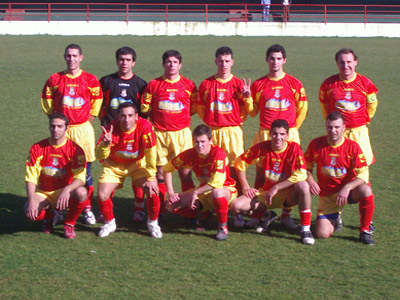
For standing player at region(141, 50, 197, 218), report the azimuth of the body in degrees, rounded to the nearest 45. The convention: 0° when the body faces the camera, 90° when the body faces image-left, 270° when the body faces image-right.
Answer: approximately 0°

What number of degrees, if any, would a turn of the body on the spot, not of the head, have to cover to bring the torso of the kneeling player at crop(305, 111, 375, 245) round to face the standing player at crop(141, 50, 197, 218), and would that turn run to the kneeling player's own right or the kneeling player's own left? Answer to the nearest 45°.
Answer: approximately 90° to the kneeling player's own right

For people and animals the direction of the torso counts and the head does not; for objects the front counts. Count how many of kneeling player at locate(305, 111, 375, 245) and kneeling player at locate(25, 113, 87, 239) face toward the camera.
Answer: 2

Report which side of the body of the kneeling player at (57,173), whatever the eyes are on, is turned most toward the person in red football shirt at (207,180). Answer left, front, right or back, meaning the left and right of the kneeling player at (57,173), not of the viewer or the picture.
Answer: left

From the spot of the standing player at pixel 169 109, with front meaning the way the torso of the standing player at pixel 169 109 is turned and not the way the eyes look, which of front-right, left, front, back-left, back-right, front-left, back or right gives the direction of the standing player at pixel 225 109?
left

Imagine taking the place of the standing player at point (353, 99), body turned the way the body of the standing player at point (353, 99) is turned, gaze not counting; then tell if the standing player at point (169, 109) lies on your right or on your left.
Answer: on your right

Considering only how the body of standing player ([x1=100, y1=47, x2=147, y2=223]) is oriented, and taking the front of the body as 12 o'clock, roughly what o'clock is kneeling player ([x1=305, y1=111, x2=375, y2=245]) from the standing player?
The kneeling player is roughly at 10 o'clock from the standing player.

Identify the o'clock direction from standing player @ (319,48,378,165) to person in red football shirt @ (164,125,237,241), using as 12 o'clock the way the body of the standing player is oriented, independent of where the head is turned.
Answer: The person in red football shirt is roughly at 2 o'clock from the standing player.
